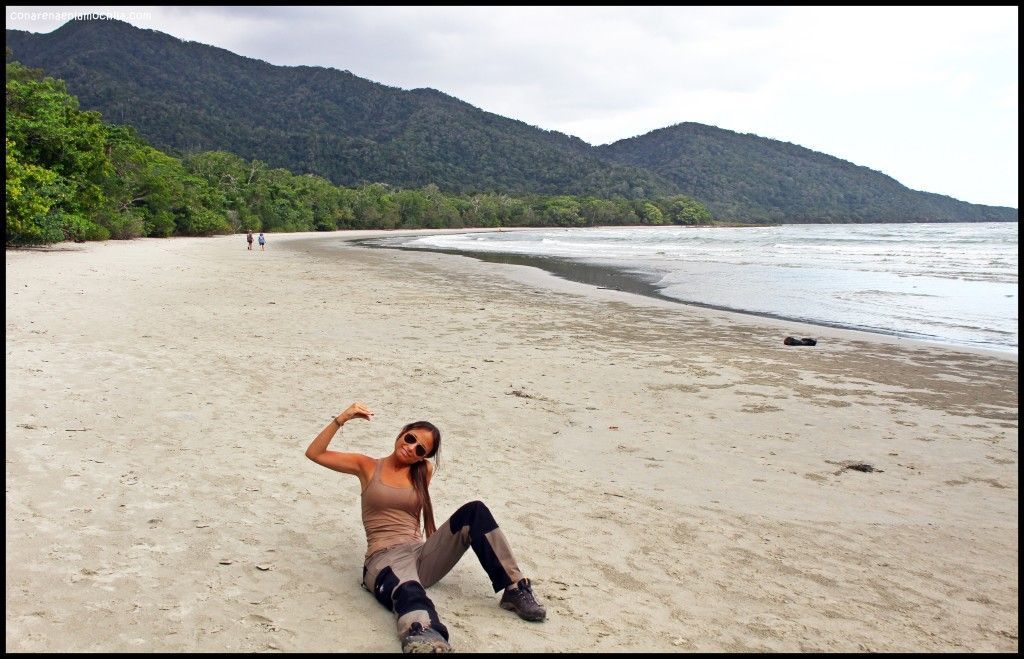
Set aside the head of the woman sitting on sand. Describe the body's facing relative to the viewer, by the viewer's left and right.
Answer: facing the viewer and to the right of the viewer
